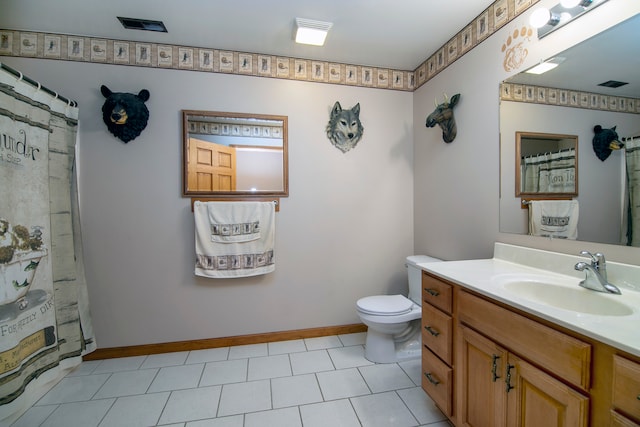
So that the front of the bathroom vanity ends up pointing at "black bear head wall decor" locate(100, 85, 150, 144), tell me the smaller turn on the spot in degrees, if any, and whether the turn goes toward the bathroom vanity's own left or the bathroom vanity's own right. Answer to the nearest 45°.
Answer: approximately 45° to the bathroom vanity's own right

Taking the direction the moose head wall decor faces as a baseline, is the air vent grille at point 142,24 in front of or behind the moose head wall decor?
in front

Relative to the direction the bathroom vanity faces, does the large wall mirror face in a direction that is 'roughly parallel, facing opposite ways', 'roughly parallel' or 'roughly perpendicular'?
roughly parallel

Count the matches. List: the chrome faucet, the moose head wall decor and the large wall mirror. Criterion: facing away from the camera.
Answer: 0

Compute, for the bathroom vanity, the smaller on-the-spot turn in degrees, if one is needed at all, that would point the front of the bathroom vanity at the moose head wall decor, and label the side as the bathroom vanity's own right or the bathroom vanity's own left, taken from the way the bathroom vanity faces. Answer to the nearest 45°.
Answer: approximately 90° to the bathroom vanity's own right

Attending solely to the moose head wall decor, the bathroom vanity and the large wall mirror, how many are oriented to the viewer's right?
0

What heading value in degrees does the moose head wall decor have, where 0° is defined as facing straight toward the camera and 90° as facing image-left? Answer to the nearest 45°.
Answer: approximately 45°

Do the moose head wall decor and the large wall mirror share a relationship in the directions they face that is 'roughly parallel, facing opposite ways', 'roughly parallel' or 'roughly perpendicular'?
roughly parallel

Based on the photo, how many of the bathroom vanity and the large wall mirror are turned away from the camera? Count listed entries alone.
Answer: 0

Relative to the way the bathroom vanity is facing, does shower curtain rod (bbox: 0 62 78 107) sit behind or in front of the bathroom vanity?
in front

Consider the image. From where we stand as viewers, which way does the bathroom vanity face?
facing the viewer and to the left of the viewer

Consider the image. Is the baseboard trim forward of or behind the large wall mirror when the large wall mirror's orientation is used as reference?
forward

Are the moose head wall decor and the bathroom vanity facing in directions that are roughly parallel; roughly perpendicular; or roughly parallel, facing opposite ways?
roughly parallel

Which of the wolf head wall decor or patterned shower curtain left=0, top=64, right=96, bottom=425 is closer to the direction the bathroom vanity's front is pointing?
the patterned shower curtain

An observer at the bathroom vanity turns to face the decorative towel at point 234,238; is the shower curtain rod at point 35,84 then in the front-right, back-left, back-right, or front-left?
front-left

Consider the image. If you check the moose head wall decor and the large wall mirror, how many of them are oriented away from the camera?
0

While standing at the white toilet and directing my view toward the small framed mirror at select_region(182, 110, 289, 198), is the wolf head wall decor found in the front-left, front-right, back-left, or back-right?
front-right
